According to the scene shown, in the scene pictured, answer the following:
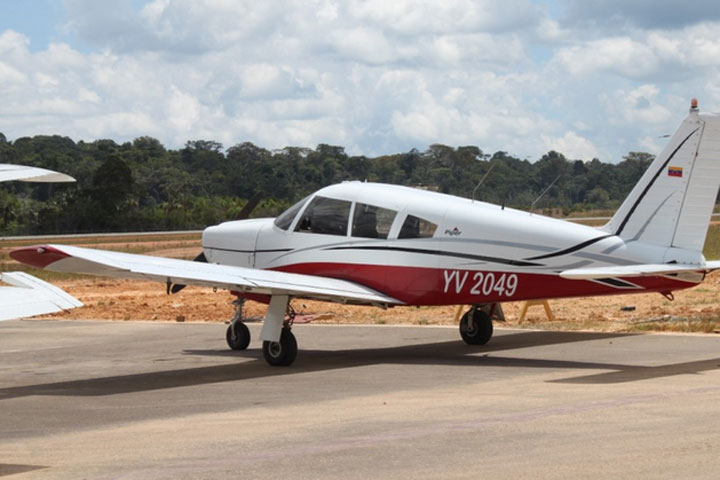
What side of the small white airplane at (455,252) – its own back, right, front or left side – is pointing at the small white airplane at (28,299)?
left

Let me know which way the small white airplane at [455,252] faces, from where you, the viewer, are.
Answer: facing away from the viewer and to the left of the viewer
